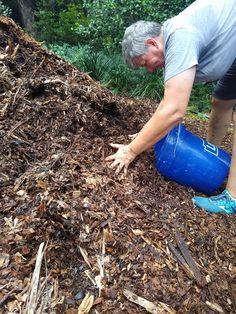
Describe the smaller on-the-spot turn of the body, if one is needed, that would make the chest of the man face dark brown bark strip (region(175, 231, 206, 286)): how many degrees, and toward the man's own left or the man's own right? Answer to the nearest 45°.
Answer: approximately 90° to the man's own left

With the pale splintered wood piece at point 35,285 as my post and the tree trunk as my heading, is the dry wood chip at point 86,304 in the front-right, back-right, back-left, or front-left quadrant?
back-right

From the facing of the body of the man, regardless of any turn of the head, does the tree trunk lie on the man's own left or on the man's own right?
on the man's own right

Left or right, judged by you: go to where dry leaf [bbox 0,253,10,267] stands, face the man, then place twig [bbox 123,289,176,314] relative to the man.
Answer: right

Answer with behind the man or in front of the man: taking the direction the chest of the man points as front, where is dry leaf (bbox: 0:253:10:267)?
in front

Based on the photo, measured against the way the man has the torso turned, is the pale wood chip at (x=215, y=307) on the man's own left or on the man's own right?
on the man's own left

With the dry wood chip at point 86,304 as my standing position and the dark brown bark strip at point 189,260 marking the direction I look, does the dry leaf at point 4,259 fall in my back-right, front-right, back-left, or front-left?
back-left

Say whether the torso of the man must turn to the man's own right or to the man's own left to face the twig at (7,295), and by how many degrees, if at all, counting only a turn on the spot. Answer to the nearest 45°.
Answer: approximately 45° to the man's own left

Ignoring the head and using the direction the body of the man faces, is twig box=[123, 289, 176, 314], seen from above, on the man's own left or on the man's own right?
on the man's own left

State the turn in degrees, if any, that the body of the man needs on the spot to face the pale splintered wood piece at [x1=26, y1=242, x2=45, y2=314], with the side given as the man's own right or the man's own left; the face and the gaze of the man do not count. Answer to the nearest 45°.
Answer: approximately 45° to the man's own left

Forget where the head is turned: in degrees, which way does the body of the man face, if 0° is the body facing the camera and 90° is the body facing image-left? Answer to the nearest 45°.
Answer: approximately 90°

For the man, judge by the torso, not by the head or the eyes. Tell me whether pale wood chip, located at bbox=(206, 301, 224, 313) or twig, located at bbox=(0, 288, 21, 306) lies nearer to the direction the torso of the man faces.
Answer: the twig
